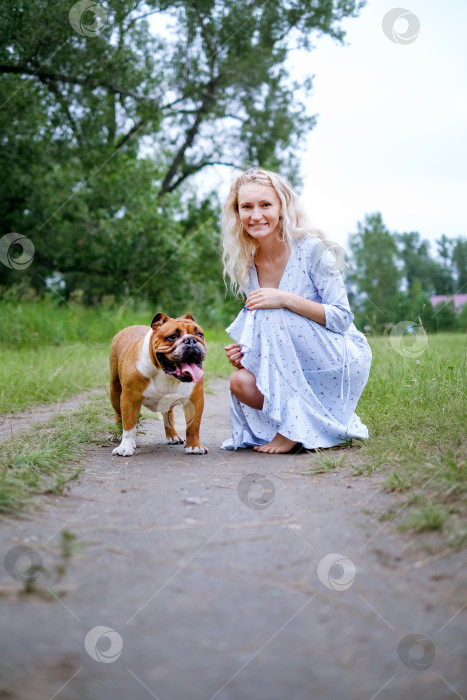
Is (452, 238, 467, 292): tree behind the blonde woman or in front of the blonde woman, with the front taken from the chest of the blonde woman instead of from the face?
behind

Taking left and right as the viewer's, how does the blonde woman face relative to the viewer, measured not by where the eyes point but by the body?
facing the viewer and to the left of the viewer

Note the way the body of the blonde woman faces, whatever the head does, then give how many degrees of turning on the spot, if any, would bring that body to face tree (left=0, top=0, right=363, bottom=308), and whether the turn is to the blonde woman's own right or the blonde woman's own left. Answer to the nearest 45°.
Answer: approximately 135° to the blonde woman's own right

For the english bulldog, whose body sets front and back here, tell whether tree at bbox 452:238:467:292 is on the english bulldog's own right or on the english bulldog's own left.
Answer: on the english bulldog's own left

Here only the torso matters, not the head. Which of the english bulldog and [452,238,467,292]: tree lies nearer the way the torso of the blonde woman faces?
the english bulldog

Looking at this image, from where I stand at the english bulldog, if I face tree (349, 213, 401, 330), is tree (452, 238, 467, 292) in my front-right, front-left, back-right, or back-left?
front-right

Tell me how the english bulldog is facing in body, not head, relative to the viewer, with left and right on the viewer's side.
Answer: facing the viewer and to the right of the viewer

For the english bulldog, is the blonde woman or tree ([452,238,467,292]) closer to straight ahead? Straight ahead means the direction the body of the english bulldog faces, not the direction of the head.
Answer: the blonde woman

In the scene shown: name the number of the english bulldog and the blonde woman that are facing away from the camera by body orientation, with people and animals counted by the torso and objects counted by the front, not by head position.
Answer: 0

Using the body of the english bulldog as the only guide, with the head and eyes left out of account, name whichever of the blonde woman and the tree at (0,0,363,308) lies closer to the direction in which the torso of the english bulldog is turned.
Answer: the blonde woman

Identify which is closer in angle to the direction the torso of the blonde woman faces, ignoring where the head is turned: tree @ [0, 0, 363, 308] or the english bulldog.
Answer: the english bulldog

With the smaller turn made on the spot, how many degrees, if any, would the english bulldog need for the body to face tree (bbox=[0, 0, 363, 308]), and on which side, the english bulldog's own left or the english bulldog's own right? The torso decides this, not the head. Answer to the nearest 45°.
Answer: approximately 135° to the english bulldog's own left

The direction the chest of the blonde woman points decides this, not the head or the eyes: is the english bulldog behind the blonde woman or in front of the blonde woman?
in front

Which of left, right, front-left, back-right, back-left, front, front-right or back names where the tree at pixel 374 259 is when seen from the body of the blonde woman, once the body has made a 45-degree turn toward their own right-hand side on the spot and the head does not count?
right
